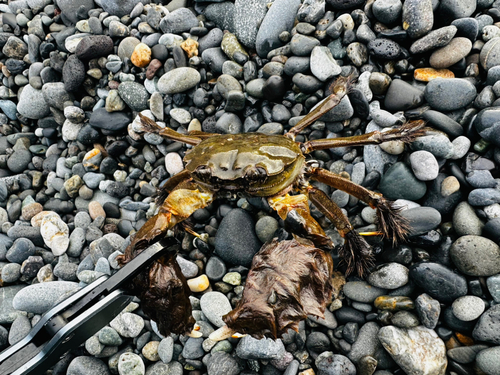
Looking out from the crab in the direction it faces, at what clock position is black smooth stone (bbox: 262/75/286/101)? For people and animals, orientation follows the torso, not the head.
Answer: The black smooth stone is roughly at 6 o'clock from the crab.

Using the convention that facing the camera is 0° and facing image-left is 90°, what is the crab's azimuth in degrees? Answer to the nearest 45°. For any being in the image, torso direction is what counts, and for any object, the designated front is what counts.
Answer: approximately 0°

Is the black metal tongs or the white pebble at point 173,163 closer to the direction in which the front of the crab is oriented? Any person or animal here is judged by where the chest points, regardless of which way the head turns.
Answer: the black metal tongs

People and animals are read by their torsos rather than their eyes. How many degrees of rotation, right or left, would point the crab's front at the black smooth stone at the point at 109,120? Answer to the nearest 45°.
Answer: approximately 135° to its right

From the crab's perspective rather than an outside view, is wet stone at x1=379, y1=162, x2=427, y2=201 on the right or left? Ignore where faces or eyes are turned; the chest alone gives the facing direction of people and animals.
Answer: on its left

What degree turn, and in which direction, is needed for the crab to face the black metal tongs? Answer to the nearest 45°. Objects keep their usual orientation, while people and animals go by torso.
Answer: approximately 45° to its right

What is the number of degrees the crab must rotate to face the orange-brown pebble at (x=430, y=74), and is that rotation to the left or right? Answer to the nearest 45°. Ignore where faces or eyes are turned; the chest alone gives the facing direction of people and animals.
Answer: approximately 135° to its left

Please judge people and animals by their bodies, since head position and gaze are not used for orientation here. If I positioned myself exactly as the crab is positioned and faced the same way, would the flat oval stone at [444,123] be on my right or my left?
on my left

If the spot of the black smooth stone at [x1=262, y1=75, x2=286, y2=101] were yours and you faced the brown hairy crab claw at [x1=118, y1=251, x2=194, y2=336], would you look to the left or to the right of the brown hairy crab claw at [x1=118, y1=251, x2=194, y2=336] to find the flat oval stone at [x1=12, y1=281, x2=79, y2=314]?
right

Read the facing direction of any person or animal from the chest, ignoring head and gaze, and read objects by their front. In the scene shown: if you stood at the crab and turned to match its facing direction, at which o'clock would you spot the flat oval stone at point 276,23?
The flat oval stone is roughly at 6 o'clock from the crab.

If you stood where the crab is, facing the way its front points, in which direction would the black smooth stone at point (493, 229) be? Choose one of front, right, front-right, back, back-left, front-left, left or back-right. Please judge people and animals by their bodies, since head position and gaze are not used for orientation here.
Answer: left

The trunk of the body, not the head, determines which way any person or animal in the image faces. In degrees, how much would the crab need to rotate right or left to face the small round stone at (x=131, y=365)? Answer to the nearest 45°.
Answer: approximately 45° to its right

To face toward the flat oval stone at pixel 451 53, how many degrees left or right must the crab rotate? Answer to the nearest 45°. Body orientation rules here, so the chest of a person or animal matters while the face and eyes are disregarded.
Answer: approximately 135° to its left

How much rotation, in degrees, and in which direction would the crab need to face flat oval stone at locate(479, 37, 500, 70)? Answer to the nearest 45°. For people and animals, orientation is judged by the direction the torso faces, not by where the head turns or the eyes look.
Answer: approximately 135° to its left
